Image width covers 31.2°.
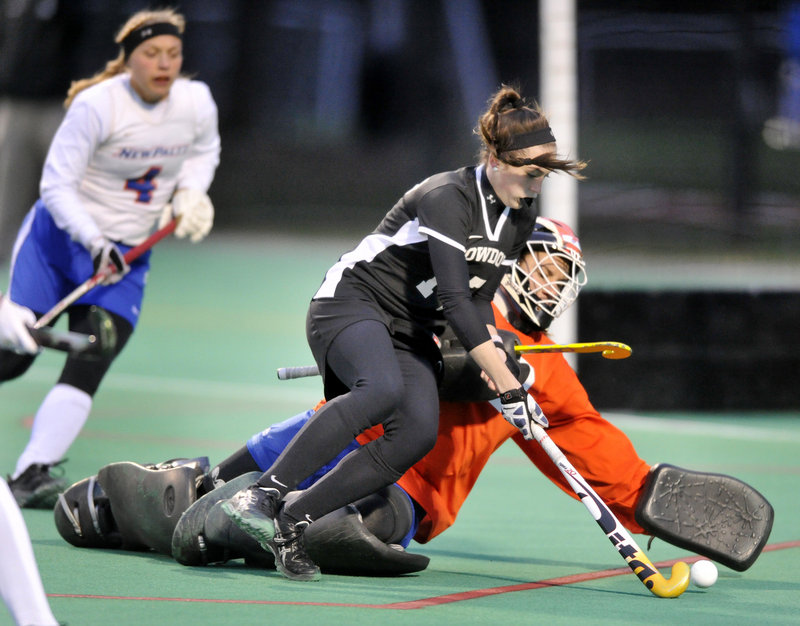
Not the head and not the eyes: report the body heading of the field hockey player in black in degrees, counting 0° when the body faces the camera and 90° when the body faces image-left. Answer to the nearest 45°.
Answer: approximately 315°

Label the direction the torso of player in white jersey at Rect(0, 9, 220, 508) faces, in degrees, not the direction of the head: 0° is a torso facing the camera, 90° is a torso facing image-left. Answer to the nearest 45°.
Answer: approximately 315°

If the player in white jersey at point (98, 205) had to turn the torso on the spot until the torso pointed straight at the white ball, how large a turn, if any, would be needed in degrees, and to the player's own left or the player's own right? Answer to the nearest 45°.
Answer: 0° — they already face it

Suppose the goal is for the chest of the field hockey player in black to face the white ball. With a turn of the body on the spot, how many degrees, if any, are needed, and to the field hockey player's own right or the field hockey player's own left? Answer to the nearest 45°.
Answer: approximately 45° to the field hockey player's own left

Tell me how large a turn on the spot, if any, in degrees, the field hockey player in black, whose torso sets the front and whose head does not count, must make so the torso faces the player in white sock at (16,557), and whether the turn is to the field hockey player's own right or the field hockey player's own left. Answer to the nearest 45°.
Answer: approximately 90° to the field hockey player's own right

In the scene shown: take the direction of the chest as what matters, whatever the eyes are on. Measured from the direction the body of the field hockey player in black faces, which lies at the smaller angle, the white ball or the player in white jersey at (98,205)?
the white ball
